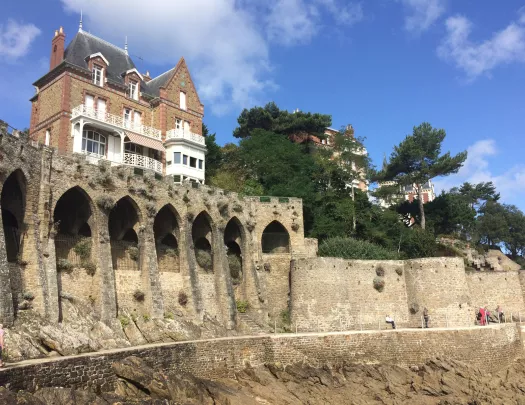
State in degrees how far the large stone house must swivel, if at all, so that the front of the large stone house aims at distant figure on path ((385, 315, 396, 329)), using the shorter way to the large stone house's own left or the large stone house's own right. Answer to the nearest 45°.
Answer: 0° — it already faces them

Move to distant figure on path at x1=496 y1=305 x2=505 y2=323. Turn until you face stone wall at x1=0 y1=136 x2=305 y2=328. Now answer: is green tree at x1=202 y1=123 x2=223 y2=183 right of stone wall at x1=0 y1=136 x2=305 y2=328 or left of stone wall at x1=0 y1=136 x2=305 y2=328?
right

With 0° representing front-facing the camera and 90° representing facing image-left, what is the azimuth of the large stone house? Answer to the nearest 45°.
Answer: approximately 315°

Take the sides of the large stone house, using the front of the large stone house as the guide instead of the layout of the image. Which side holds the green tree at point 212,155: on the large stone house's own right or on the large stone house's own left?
on the large stone house's own left

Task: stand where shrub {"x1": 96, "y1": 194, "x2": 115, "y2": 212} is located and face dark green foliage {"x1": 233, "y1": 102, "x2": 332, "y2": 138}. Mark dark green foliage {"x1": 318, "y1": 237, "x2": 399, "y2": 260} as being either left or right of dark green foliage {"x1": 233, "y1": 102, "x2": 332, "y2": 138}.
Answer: right

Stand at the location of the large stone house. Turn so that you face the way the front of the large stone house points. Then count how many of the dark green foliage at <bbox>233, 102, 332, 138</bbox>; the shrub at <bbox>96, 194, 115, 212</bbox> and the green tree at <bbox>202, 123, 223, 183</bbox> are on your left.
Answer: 2

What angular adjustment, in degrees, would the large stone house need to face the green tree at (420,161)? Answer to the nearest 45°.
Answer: approximately 45° to its left

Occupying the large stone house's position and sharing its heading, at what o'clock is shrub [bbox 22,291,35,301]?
The shrub is roughly at 2 o'clock from the large stone house.
